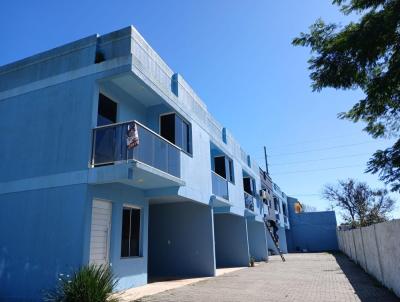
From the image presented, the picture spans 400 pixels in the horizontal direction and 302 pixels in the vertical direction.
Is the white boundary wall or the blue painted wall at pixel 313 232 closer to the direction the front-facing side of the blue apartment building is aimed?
the white boundary wall

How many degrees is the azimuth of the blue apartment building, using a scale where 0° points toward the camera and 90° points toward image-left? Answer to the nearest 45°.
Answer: approximately 315°

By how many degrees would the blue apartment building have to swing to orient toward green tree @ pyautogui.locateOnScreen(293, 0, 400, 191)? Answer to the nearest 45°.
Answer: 0° — it already faces it

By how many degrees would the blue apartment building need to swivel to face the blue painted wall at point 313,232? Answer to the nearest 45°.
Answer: approximately 90° to its left

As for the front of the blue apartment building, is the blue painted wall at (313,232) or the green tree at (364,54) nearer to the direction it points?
the green tree
